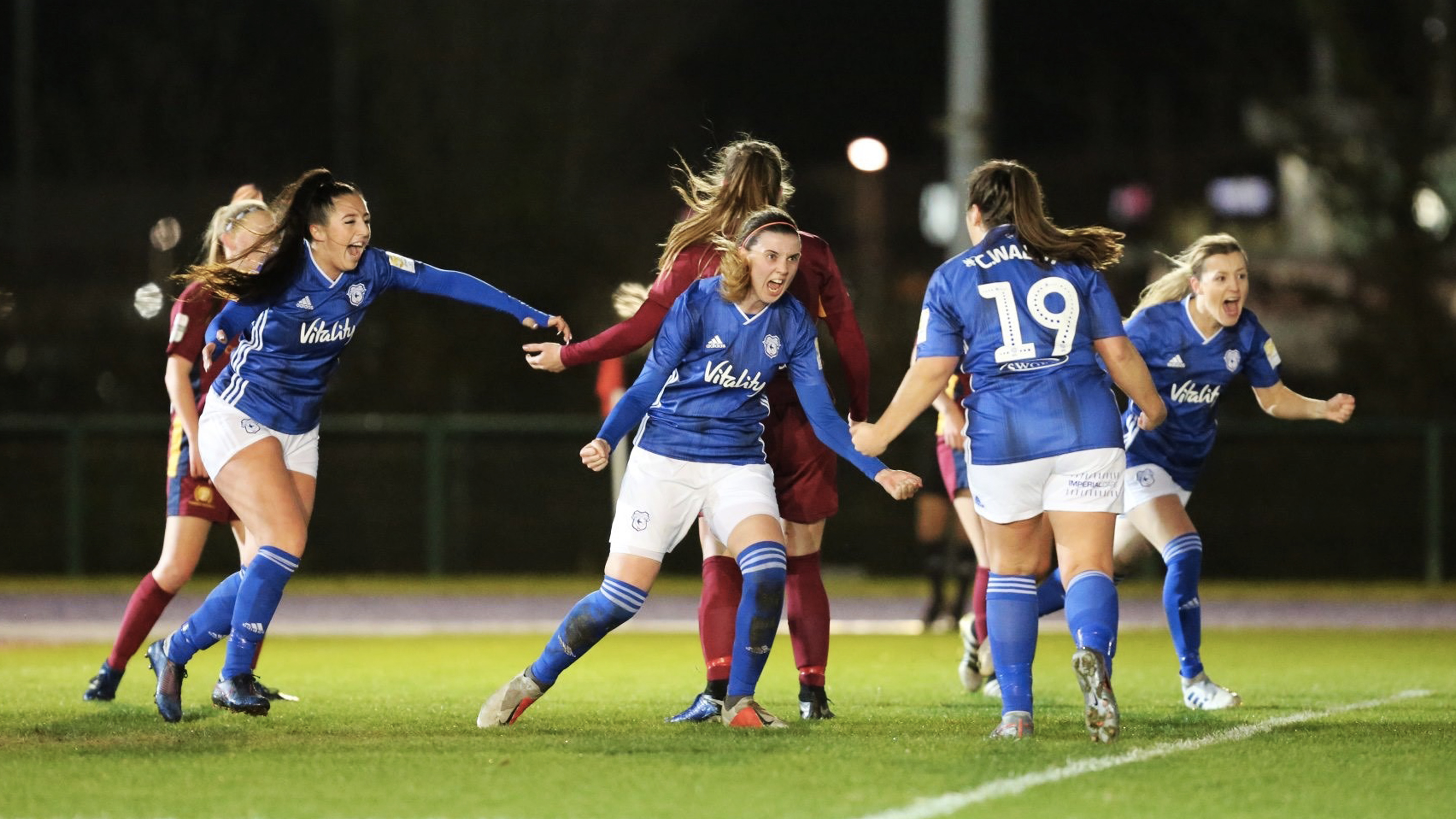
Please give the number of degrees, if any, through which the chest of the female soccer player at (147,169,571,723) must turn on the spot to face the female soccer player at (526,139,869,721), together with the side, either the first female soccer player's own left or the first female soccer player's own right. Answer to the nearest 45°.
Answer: approximately 45° to the first female soccer player's own left

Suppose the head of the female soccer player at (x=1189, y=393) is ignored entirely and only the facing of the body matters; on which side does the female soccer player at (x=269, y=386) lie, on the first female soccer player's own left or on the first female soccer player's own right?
on the first female soccer player's own right

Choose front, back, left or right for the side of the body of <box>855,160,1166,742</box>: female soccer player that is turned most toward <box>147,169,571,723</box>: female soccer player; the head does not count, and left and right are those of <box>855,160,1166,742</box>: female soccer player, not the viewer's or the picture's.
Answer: left

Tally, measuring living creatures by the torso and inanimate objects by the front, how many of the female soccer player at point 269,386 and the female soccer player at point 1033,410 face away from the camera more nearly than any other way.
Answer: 1

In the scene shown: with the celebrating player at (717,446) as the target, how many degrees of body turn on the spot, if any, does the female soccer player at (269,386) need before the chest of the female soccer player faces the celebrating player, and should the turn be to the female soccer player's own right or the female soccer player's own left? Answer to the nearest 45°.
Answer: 0° — they already face them

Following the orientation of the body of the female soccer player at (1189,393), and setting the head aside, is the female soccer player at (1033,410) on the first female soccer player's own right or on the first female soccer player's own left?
on the first female soccer player's own right

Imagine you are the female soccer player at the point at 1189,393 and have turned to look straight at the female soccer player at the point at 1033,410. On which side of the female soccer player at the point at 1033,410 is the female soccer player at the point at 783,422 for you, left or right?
right

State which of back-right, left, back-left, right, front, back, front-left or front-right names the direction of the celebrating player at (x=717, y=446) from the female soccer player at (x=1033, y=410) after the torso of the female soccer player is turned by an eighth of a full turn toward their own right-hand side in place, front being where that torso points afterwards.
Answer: back-left

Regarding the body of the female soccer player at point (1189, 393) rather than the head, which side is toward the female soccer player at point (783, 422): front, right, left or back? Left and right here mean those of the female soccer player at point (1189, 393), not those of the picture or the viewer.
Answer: right

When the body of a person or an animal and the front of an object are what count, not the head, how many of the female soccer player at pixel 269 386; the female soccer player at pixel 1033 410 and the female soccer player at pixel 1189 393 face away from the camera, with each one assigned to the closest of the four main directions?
1

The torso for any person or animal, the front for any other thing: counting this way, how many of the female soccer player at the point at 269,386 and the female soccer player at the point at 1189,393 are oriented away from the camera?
0

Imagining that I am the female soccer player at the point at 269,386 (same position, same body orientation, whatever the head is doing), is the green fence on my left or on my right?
on my left

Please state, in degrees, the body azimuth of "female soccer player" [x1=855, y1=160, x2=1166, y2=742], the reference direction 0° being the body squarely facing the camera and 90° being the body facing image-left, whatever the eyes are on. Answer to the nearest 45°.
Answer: approximately 180°

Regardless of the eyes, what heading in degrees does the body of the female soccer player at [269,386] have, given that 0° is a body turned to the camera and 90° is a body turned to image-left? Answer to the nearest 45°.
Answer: approximately 315°
